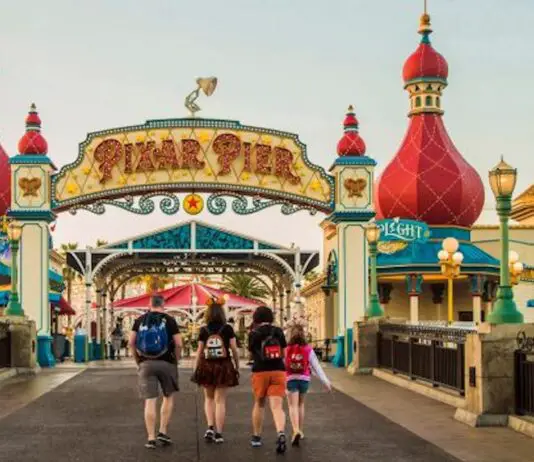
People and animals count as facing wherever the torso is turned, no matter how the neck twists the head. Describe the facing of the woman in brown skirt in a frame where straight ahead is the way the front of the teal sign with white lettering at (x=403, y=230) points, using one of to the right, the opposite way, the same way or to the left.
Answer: the opposite way

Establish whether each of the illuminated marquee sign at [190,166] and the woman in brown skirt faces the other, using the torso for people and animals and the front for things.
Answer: yes

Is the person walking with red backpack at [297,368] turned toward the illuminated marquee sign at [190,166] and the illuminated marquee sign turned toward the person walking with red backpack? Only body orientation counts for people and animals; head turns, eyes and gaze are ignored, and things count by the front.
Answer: yes

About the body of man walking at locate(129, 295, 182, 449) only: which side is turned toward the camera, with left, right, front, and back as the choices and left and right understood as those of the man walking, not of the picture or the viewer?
back

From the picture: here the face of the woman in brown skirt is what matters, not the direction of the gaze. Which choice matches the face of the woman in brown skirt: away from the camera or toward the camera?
away from the camera

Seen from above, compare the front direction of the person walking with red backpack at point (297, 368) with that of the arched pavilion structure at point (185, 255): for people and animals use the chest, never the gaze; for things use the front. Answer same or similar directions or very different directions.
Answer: very different directions

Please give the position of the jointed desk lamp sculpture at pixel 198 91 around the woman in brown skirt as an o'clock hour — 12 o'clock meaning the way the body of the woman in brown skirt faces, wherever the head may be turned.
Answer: The jointed desk lamp sculpture is roughly at 12 o'clock from the woman in brown skirt.

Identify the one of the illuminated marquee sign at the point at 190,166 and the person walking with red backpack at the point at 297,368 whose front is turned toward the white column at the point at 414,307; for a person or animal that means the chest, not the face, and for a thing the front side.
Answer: the person walking with red backpack

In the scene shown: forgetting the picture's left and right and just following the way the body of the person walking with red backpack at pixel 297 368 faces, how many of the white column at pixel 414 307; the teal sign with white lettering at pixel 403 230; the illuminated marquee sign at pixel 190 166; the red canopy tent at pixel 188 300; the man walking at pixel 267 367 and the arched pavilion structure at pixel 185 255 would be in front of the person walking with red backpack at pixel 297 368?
5

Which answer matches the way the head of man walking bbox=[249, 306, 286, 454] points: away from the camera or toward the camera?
away from the camera

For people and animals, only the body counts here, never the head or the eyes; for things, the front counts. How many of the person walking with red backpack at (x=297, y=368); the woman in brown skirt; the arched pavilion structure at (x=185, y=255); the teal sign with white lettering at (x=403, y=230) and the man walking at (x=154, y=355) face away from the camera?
3

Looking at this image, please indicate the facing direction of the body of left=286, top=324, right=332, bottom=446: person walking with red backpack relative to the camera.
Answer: away from the camera

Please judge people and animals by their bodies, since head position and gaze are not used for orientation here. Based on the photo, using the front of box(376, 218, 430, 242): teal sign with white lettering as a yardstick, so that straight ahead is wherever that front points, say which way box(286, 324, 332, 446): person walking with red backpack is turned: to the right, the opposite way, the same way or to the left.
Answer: the opposite way

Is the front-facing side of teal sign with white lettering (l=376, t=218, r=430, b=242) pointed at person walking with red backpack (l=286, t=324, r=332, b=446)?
yes

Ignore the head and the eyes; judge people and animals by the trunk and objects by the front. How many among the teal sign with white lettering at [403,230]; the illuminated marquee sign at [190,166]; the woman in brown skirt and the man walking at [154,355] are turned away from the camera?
2

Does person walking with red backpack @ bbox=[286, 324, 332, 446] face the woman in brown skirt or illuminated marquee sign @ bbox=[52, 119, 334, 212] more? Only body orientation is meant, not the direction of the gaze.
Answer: the illuminated marquee sign

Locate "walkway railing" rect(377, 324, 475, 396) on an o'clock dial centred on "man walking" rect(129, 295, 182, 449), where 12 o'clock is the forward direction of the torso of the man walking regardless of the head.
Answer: The walkway railing is roughly at 1 o'clock from the man walking.

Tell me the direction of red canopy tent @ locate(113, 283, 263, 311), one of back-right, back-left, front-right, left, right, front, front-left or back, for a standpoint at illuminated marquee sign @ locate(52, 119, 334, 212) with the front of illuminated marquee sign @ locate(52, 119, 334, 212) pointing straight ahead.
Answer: back
